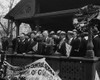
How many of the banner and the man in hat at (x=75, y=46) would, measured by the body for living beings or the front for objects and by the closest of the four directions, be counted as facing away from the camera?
0

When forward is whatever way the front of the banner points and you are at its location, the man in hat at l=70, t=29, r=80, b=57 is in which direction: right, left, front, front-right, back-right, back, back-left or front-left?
left

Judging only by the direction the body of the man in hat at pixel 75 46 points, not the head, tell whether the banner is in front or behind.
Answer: in front

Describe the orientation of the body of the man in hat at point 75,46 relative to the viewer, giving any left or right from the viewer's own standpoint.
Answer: facing the viewer and to the left of the viewer

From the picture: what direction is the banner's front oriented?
toward the camera
